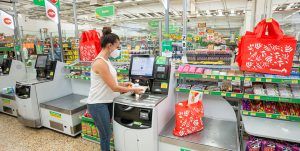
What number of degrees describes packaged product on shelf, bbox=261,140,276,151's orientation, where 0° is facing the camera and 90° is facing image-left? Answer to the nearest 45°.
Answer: approximately 0°

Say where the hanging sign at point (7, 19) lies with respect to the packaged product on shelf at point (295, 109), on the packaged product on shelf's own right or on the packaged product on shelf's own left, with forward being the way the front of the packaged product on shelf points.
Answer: on the packaged product on shelf's own right

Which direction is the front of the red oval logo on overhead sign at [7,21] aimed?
toward the camera

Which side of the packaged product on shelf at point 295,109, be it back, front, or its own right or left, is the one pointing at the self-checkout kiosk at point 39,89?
right

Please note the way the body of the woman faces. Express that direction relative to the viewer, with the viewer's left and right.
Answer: facing to the right of the viewer

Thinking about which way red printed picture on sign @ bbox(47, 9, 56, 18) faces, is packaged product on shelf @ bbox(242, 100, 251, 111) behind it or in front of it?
in front

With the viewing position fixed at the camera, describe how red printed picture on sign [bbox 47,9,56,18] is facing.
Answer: facing the viewer

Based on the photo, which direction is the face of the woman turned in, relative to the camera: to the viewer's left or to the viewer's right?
to the viewer's right
